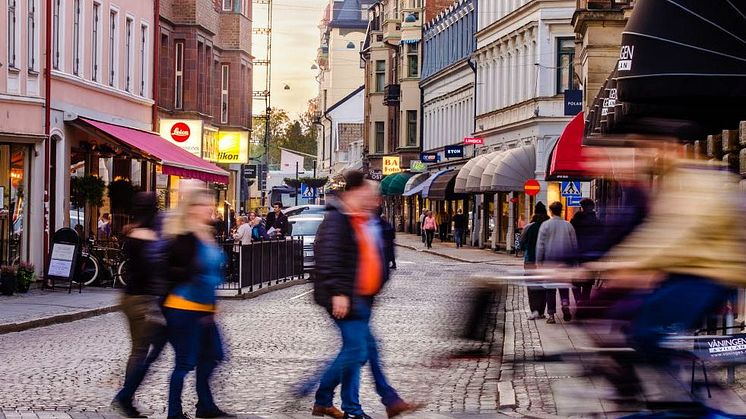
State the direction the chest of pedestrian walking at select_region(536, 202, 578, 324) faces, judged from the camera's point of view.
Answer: away from the camera

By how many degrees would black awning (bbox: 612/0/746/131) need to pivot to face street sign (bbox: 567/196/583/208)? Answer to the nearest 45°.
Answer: approximately 90° to its right

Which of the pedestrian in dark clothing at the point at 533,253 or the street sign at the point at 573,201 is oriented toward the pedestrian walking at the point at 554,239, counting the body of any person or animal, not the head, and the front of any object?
the street sign

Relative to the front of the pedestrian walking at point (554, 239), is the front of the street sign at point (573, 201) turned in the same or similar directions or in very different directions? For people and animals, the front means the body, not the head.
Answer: very different directions

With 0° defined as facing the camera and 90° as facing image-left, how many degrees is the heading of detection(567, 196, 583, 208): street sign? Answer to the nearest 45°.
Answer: approximately 0°

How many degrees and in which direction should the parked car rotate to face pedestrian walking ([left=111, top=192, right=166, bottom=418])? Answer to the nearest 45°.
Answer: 0° — it already faces them

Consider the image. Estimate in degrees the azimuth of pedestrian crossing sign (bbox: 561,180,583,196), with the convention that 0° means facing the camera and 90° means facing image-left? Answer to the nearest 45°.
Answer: approximately 0°

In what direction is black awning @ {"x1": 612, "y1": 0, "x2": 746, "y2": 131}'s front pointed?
to the viewer's left
